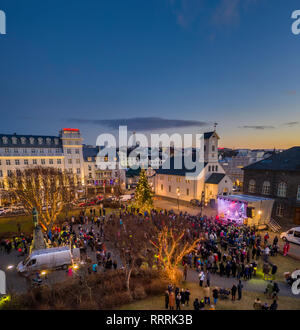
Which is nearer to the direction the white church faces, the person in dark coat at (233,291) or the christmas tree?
the person in dark coat

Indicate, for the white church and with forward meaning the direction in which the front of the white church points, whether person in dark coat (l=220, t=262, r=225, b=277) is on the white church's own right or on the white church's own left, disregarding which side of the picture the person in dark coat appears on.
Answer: on the white church's own right

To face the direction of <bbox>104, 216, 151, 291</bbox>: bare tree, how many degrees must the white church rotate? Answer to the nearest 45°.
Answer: approximately 45° to its right

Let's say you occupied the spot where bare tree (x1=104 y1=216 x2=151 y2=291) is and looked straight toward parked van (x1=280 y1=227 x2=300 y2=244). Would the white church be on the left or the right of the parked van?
left

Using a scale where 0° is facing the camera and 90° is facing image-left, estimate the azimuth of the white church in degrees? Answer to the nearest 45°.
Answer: approximately 315°

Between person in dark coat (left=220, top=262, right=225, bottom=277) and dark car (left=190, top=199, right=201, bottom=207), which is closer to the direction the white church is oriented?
the person in dark coat

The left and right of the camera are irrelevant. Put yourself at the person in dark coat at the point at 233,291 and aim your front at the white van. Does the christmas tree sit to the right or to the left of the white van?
right

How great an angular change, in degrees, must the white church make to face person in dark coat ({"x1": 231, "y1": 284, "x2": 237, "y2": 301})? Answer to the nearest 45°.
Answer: approximately 45° to its right

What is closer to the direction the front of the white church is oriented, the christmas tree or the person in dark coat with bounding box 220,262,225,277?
the person in dark coat
